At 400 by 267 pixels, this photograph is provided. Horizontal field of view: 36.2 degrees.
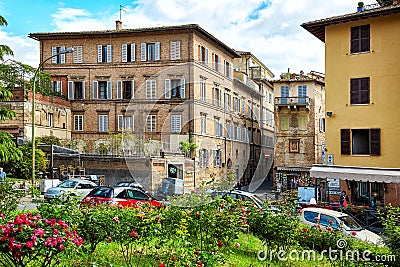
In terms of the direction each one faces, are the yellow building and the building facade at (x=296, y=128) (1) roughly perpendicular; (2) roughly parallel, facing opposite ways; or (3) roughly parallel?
roughly parallel

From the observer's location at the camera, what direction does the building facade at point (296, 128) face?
facing the viewer

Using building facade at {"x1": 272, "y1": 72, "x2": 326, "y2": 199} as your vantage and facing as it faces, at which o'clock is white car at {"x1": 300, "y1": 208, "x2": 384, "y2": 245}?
The white car is roughly at 12 o'clock from the building facade.

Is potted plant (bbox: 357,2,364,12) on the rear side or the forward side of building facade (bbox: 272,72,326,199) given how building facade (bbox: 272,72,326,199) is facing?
on the forward side

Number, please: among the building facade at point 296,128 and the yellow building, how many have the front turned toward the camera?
2

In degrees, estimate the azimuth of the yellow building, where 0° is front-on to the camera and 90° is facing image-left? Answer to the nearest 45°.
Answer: approximately 0°

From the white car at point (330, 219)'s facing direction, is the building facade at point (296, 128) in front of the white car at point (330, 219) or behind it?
behind

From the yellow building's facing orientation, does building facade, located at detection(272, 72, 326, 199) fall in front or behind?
behind

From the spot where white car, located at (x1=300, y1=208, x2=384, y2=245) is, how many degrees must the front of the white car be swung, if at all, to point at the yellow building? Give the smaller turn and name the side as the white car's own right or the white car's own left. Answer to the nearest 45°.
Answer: approximately 135° to the white car's own left

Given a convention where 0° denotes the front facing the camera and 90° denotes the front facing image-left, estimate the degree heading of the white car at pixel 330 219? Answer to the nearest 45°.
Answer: approximately 315°

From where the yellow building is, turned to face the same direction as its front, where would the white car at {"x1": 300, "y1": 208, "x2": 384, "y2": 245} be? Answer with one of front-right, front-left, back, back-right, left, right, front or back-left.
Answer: front

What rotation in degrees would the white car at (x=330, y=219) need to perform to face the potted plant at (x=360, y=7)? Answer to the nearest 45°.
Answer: approximately 135° to its left

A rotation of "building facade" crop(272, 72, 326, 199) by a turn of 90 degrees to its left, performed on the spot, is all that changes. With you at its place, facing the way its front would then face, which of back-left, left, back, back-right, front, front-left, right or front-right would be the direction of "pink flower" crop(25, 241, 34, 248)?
right
